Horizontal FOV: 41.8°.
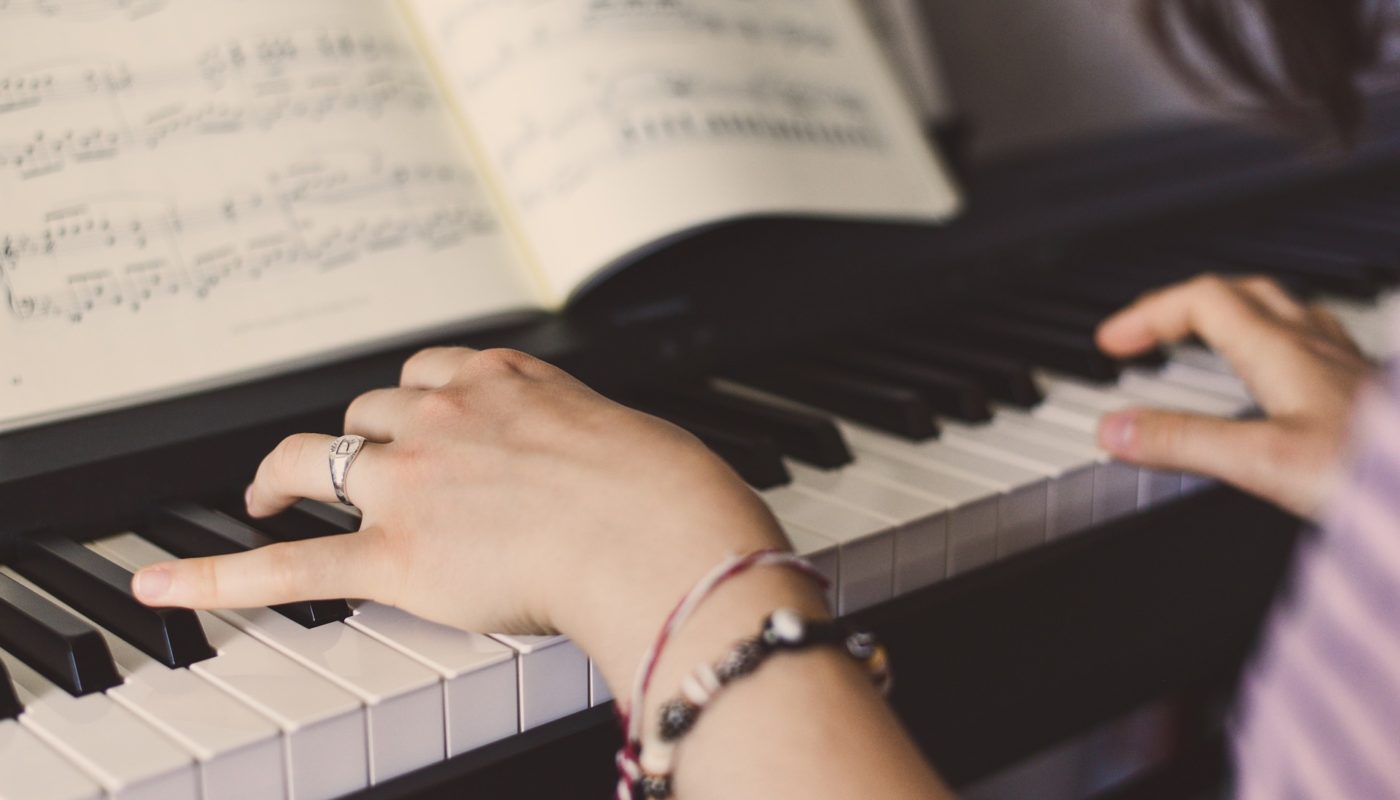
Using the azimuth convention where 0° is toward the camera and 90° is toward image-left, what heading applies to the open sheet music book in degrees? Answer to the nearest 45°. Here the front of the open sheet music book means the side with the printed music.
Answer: approximately 315°

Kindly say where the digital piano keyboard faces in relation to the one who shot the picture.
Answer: facing the viewer and to the right of the viewer
